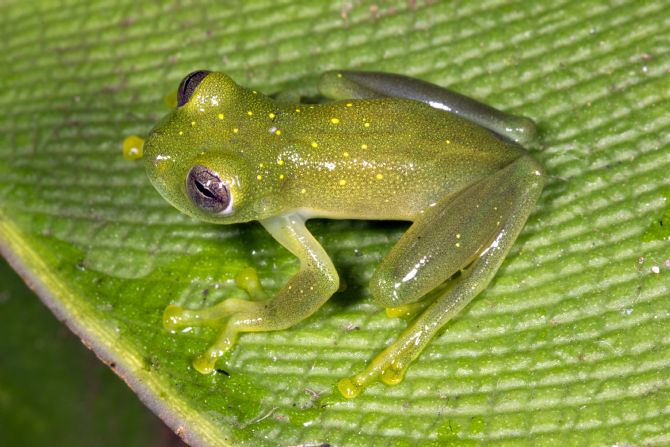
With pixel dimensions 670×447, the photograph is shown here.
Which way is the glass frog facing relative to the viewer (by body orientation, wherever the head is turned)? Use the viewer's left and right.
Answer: facing to the left of the viewer
